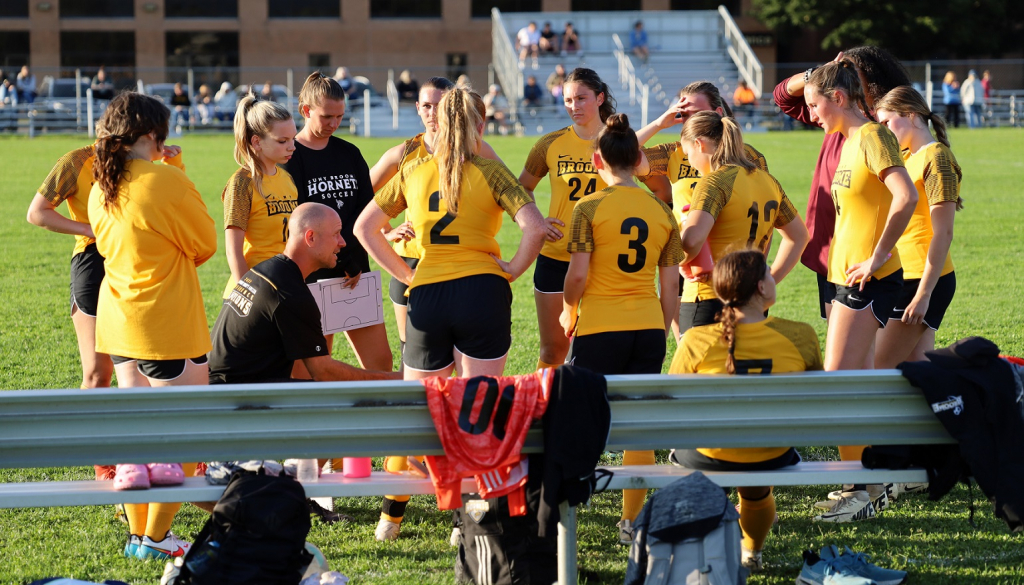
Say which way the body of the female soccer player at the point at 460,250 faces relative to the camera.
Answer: away from the camera

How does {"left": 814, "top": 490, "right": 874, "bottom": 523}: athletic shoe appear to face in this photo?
to the viewer's left

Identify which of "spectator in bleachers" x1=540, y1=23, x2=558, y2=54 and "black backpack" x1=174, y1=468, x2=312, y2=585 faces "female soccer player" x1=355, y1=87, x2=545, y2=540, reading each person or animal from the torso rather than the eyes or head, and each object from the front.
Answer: the spectator in bleachers

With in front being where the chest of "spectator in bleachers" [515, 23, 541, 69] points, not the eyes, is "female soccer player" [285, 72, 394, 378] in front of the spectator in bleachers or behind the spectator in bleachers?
in front

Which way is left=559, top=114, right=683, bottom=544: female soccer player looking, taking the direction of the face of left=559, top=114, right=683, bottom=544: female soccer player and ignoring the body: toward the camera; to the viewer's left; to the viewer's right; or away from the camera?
away from the camera

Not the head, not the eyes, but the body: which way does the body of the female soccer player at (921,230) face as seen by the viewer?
to the viewer's left

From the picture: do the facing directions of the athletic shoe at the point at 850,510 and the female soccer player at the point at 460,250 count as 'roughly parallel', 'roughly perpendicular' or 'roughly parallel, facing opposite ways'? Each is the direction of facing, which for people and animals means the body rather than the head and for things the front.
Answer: roughly perpendicular

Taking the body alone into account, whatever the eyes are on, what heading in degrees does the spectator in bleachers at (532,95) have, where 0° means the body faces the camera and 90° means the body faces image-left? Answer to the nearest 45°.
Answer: approximately 0°

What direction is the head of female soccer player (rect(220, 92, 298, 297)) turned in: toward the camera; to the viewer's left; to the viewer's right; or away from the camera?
to the viewer's right

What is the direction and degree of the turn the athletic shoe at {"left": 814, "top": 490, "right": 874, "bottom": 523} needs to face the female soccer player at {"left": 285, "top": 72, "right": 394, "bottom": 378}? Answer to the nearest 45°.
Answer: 0° — it already faces them

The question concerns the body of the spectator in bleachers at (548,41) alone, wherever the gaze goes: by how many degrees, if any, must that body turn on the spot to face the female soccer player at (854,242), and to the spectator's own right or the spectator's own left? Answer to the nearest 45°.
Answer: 0° — they already face them

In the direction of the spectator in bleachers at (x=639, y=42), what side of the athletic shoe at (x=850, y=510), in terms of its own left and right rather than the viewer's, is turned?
right

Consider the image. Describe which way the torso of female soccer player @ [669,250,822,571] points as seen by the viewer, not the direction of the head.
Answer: away from the camera

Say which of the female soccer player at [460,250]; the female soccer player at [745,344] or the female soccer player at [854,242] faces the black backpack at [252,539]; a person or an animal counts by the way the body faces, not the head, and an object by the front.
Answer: the female soccer player at [854,242]
